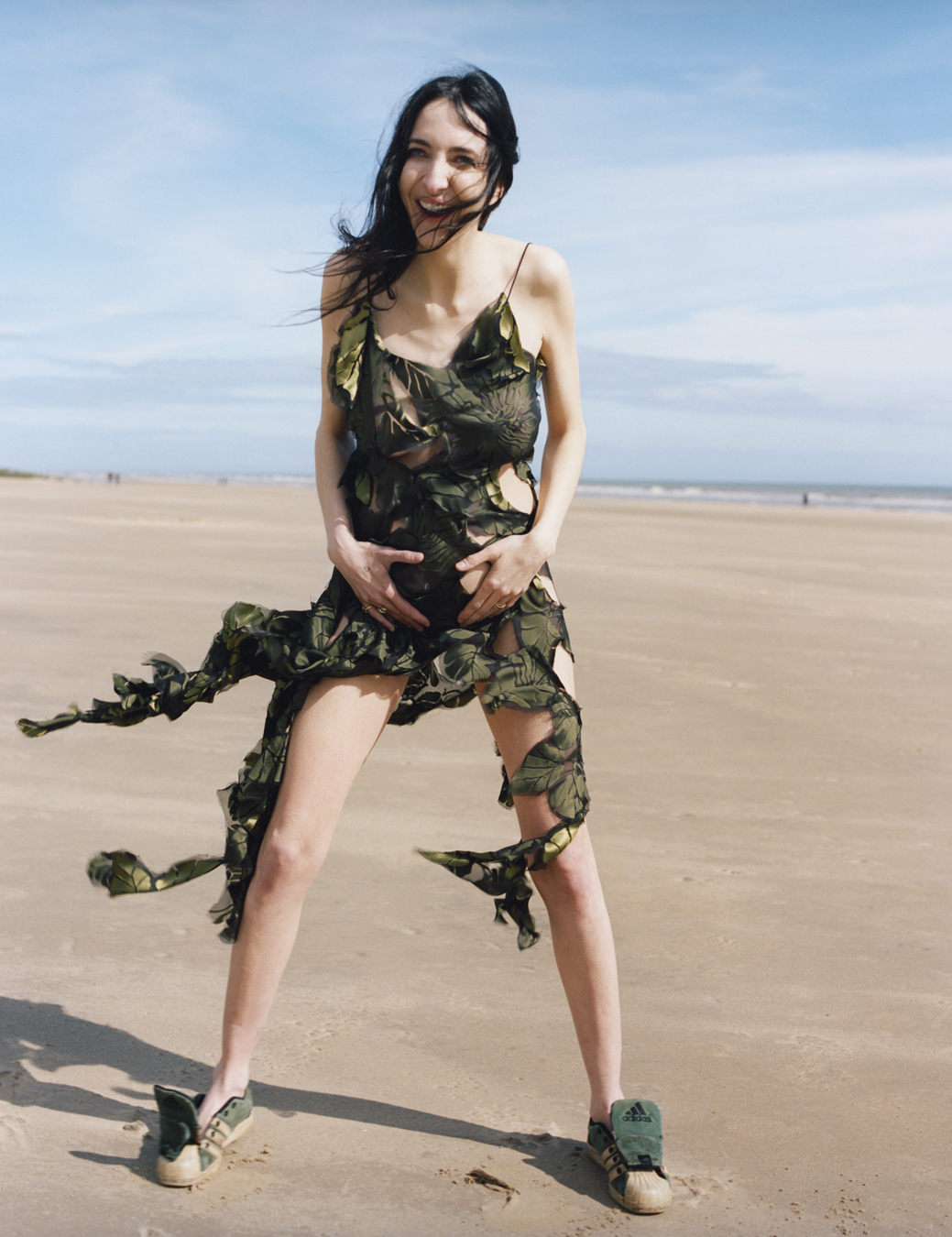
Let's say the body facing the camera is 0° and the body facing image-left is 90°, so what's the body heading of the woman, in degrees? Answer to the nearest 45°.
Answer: approximately 0°
